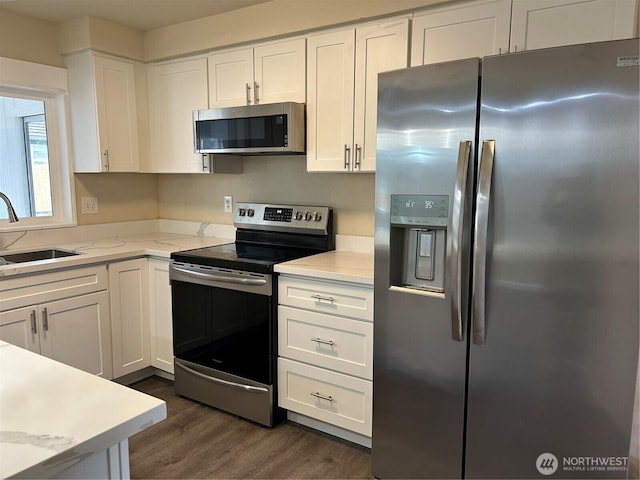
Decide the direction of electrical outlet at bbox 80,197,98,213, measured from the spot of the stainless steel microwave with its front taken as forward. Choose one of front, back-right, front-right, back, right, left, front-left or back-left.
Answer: right

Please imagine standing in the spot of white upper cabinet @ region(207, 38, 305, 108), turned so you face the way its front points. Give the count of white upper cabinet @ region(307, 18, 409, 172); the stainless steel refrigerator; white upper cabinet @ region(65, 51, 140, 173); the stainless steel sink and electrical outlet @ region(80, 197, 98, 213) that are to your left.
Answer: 2

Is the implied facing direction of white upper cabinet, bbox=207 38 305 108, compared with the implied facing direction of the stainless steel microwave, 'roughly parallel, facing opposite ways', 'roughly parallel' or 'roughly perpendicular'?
roughly parallel

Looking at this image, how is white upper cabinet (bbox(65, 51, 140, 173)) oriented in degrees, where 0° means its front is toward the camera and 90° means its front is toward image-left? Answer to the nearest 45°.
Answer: approximately 315°

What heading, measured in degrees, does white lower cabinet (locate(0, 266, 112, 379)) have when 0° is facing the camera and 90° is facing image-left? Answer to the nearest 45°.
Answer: approximately 315°

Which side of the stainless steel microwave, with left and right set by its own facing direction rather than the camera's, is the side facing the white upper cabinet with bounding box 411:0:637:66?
left

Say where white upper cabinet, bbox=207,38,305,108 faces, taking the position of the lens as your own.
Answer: facing the viewer and to the left of the viewer

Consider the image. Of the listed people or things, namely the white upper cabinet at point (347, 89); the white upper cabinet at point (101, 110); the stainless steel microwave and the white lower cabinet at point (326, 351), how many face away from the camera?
0

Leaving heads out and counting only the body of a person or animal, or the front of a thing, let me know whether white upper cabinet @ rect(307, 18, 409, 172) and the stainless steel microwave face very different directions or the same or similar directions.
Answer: same or similar directions

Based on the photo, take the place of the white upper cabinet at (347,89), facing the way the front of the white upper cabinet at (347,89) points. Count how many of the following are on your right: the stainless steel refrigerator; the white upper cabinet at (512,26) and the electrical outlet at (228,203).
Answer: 1
